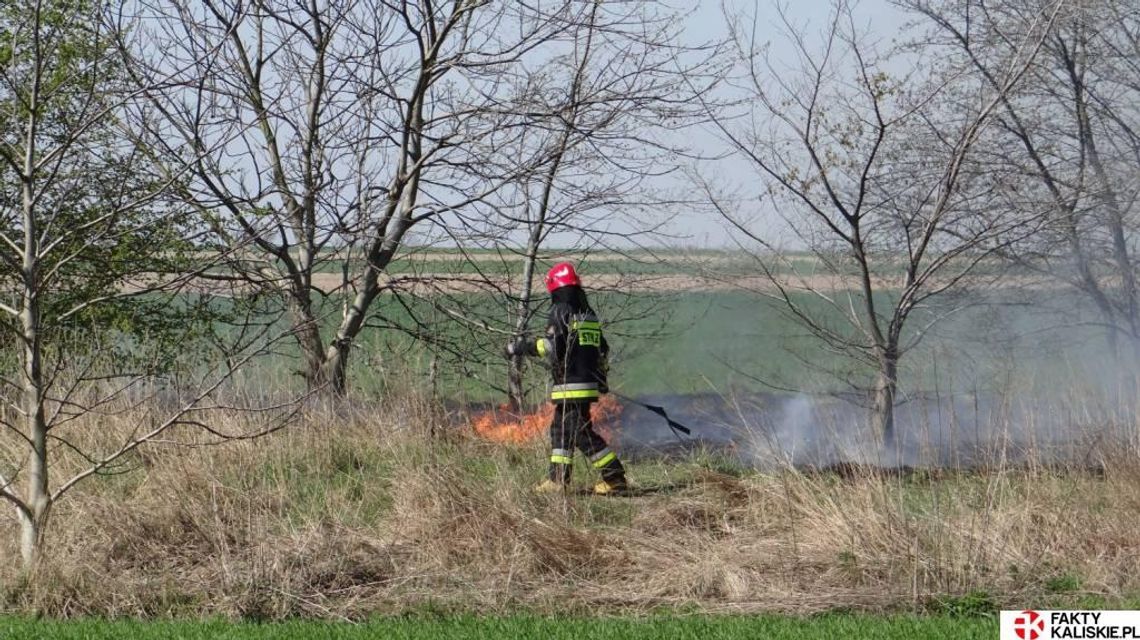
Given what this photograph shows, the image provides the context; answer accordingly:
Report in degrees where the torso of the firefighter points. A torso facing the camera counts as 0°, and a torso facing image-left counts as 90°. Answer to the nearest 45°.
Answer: approximately 135°

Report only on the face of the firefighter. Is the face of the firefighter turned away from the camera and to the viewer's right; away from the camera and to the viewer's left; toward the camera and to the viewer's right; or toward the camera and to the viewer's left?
away from the camera and to the viewer's left

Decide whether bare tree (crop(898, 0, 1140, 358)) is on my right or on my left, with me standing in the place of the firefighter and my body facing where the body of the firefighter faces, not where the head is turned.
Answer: on my right
